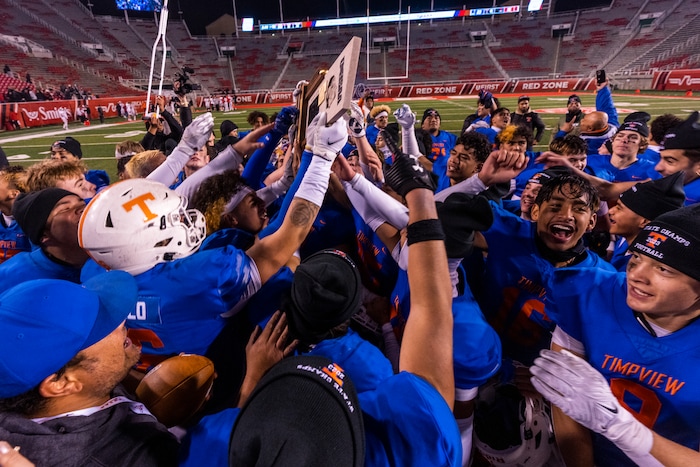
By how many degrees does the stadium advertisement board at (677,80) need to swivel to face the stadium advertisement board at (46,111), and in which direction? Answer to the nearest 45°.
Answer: approximately 45° to its right

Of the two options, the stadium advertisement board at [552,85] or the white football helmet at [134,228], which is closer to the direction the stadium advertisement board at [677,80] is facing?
the white football helmet

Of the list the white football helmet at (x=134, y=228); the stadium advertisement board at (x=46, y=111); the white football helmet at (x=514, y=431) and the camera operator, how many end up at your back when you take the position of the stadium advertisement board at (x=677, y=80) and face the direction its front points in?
0

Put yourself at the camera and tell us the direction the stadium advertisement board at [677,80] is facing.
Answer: facing the viewer

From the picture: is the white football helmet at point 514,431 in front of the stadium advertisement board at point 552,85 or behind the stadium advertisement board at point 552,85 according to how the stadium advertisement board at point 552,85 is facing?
in front

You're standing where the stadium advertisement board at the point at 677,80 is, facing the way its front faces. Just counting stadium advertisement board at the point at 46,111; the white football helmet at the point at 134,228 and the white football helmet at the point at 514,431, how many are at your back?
0

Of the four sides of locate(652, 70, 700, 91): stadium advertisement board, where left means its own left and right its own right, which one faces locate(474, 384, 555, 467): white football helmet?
front

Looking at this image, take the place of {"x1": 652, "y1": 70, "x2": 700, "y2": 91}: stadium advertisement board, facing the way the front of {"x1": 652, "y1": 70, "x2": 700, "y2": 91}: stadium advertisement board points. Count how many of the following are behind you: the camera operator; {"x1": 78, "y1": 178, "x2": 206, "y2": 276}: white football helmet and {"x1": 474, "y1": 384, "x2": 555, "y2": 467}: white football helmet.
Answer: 0

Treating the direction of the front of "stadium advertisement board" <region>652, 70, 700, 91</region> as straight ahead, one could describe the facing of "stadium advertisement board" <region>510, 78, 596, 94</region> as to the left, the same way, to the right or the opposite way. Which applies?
the same way

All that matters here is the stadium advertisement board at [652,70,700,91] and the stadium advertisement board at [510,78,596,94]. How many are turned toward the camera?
2

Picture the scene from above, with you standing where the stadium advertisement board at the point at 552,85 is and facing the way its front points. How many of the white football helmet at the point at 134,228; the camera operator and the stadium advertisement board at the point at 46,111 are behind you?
0

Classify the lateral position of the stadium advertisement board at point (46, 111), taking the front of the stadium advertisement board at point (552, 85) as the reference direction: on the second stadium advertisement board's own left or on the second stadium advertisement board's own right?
on the second stadium advertisement board's own right

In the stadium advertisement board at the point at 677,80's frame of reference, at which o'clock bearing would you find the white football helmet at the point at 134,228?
The white football helmet is roughly at 12 o'clock from the stadium advertisement board.

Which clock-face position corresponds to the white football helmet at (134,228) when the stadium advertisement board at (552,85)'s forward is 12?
The white football helmet is roughly at 12 o'clock from the stadium advertisement board.
